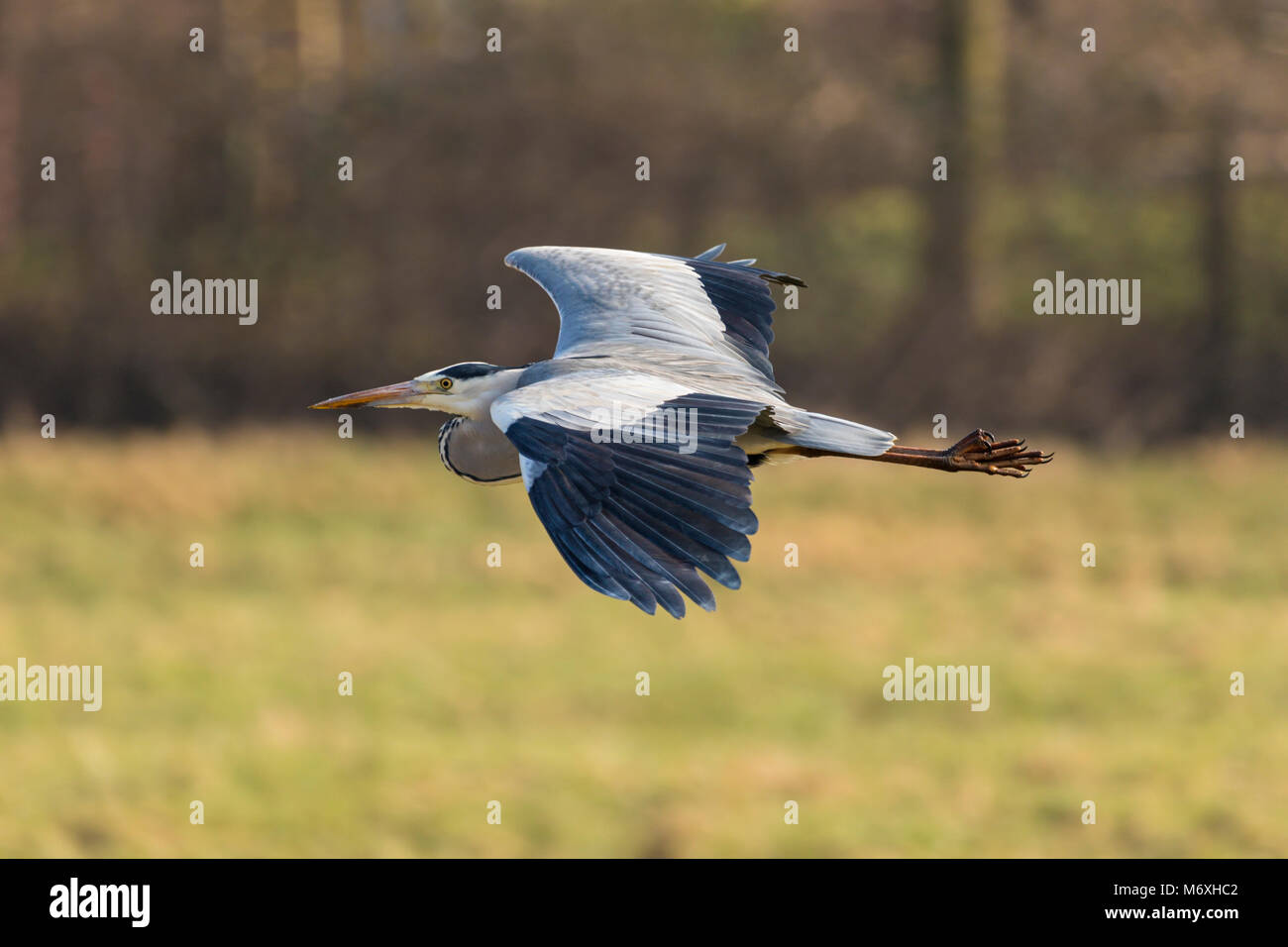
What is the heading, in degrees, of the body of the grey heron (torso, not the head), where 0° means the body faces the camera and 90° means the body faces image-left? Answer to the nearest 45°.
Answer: approximately 90°
